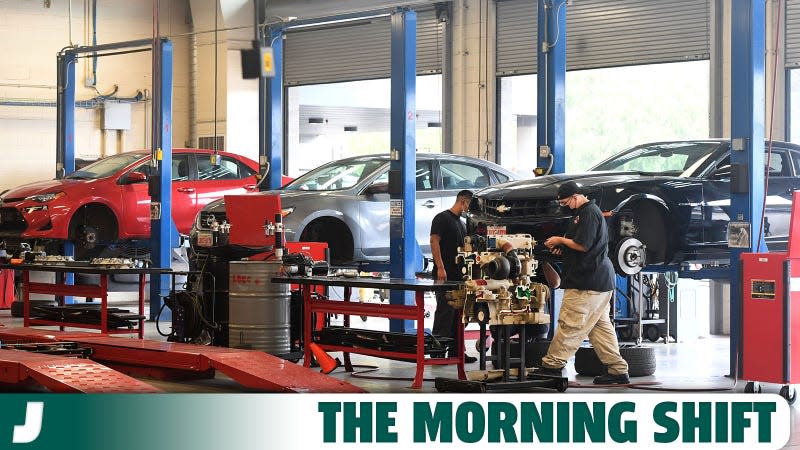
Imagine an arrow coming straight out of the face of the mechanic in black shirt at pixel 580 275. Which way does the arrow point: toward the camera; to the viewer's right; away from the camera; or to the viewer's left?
to the viewer's left

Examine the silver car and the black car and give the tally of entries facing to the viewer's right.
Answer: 0

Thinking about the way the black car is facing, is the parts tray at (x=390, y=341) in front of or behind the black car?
in front

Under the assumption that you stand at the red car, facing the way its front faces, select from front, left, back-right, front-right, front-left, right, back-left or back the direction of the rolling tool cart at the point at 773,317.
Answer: left

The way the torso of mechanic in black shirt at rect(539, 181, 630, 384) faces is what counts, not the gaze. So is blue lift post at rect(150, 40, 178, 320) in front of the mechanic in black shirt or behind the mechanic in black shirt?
in front

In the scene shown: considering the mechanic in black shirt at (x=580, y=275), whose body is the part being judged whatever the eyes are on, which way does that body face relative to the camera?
to the viewer's left

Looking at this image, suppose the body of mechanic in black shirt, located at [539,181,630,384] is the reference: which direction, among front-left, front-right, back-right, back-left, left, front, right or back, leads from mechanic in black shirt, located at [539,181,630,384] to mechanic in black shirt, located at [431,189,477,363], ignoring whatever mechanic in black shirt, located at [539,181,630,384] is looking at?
front-right

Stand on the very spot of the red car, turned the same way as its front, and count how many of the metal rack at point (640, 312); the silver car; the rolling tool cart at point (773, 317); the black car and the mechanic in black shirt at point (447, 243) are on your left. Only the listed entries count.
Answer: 5

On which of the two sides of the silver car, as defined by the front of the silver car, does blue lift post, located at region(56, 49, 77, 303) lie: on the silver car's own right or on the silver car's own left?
on the silver car's own right

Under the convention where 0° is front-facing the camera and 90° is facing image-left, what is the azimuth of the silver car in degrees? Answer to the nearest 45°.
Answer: approximately 45°
